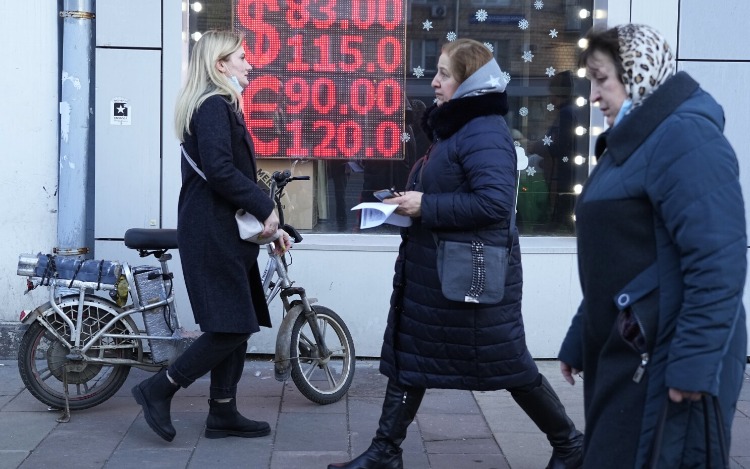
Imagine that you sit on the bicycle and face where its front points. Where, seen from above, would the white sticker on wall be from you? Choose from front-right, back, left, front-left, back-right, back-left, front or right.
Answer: left

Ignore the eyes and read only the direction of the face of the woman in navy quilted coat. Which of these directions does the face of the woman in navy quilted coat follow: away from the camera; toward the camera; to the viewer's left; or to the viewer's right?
to the viewer's left

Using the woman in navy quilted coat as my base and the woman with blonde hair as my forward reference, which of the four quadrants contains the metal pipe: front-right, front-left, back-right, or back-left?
front-right

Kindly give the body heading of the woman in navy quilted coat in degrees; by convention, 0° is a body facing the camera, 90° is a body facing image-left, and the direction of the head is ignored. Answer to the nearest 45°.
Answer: approximately 90°

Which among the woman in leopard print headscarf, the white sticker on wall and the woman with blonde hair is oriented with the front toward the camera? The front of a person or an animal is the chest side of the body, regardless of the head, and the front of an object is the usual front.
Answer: the white sticker on wall

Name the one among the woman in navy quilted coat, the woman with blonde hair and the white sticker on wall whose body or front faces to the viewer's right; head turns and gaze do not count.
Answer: the woman with blonde hair

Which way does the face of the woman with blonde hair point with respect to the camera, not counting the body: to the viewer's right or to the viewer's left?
to the viewer's right

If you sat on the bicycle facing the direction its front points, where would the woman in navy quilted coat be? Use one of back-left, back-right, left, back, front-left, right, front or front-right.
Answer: front-right

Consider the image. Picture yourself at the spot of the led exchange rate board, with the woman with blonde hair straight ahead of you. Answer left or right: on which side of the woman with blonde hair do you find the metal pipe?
right

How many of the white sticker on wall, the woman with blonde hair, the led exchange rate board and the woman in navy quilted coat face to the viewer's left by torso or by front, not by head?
1

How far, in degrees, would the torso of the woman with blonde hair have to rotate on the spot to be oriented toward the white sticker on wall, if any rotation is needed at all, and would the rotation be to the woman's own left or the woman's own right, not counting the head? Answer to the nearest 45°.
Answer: approximately 90° to the woman's own left

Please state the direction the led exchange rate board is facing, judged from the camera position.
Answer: facing the viewer

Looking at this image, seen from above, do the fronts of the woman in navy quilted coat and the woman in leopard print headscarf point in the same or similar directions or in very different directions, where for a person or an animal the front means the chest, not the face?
same or similar directions

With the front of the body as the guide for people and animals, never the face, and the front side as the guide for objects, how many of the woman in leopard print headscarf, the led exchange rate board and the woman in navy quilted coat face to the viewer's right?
0

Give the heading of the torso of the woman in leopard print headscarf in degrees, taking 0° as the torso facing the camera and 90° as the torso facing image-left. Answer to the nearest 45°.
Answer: approximately 90°

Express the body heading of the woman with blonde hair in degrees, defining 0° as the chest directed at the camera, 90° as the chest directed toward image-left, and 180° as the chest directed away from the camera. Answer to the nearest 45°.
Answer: approximately 270°

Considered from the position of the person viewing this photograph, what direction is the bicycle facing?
facing to the right of the viewer

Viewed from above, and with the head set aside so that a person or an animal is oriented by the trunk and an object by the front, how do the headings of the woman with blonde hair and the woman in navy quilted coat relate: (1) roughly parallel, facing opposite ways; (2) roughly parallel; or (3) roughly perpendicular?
roughly parallel, facing opposite ways
